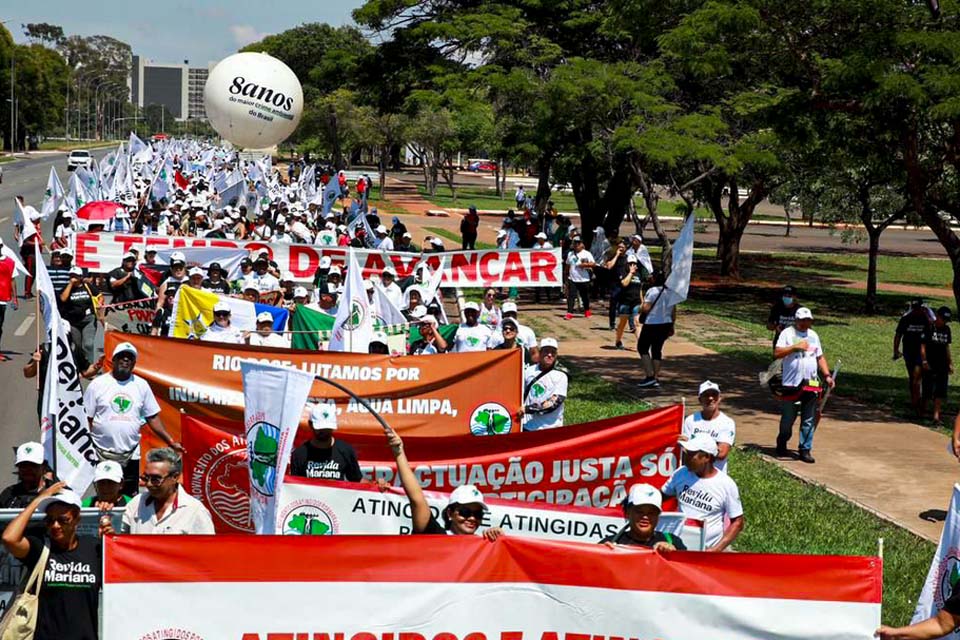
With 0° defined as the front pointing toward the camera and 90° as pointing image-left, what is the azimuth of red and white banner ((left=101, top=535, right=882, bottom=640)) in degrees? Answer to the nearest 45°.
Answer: approximately 0°

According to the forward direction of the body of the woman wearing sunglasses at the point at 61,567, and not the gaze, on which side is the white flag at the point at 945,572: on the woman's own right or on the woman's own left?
on the woman's own left

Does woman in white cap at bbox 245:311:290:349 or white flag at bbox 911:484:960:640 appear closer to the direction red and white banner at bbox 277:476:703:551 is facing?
the white flag

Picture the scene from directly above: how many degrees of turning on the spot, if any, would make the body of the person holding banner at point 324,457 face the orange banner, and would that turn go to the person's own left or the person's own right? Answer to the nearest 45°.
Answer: approximately 180°

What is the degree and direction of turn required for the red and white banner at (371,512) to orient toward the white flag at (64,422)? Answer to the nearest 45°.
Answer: approximately 135° to its right

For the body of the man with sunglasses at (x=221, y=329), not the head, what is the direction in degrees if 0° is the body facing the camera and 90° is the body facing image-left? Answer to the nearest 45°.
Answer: approximately 0°

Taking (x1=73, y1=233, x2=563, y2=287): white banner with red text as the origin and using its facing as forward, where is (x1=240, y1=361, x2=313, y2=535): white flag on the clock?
The white flag is roughly at 12 o'clock from the white banner with red text.
